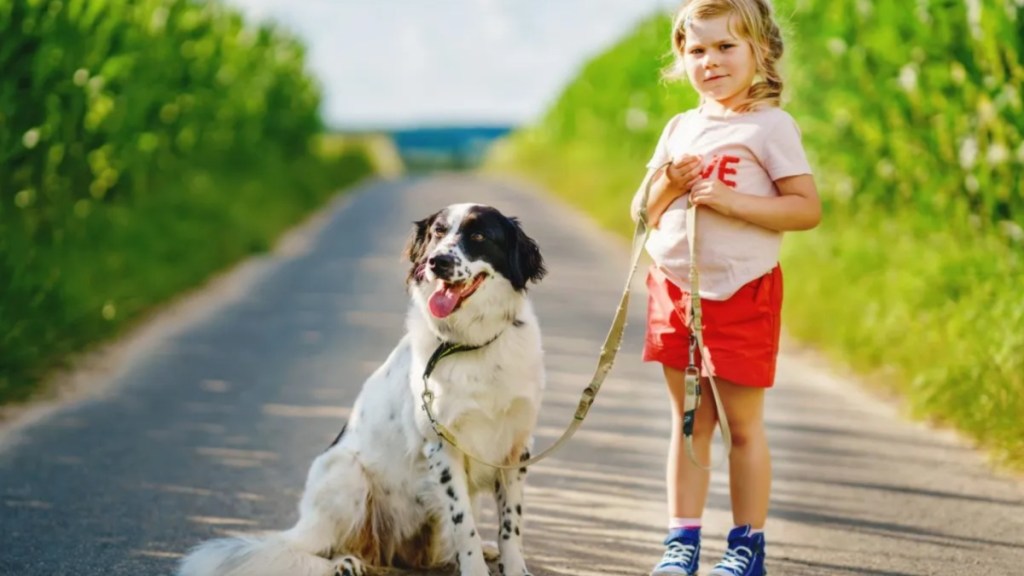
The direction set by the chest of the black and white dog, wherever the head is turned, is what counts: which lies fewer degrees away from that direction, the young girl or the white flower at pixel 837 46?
the young girl

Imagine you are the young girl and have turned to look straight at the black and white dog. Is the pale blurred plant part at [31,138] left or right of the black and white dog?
right

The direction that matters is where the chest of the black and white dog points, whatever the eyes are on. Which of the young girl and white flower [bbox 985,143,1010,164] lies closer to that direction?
the young girl

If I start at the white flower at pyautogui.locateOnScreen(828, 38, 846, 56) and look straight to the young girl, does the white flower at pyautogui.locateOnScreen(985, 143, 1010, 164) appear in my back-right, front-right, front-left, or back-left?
front-left

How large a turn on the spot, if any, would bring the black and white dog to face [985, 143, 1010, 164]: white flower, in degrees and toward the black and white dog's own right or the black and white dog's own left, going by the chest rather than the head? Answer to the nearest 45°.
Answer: approximately 90° to the black and white dog's own left

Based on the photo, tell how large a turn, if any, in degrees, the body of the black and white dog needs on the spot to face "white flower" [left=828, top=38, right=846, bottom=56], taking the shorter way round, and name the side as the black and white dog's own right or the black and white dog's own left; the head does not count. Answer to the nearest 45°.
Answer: approximately 90° to the black and white dog's own left

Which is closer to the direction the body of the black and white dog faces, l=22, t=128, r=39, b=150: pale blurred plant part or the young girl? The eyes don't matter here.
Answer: the young girl

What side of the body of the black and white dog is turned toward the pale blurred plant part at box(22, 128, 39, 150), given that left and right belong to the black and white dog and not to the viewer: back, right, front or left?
back

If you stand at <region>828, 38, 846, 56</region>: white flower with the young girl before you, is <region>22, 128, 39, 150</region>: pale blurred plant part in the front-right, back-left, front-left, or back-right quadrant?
front-right

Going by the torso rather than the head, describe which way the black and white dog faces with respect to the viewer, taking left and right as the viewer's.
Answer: facing the viewer and to the right of the viewer

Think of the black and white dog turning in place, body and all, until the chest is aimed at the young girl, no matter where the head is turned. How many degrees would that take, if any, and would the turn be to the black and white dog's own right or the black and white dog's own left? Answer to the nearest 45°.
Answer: approximately 45° to the black and white dog's own left
